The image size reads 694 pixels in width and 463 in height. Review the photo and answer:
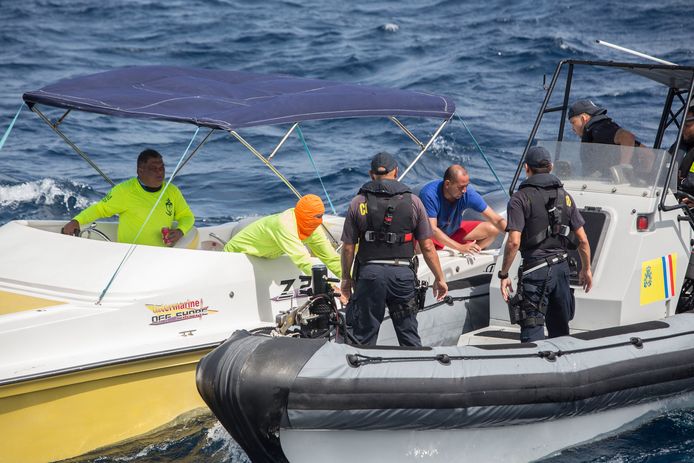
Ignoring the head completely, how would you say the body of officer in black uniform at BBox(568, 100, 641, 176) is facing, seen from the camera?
to the viewer's left

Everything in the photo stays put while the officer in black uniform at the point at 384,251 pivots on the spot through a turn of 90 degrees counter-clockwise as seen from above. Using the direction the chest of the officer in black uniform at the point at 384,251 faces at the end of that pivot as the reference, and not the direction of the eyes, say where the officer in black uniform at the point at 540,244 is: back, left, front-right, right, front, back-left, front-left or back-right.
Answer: back

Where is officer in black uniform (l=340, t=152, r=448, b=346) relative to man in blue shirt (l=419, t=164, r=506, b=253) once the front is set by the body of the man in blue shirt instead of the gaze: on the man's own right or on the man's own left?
on the man's own right

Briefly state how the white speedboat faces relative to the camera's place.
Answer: facing the viewer and to the left of the viewer

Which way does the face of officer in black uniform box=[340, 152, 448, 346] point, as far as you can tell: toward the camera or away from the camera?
away from the camera

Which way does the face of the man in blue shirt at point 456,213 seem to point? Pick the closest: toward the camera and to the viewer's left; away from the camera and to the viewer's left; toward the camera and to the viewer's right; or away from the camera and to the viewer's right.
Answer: toward the camera and to the viewer's right

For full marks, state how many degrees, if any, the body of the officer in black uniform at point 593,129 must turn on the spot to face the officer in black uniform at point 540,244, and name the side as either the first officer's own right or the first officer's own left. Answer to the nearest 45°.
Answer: approximately 90° to the first officer's own left

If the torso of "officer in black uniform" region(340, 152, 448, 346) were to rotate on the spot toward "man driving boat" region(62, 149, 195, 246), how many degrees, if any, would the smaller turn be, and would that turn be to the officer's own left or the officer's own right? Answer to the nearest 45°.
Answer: approximately 45° to the officer's own left

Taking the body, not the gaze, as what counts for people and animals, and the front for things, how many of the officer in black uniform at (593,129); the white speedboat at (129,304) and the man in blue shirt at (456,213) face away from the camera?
0

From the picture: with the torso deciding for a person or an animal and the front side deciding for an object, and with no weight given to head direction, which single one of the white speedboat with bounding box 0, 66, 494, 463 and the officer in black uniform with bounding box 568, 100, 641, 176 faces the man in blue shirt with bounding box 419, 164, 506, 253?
the officer in black uniform

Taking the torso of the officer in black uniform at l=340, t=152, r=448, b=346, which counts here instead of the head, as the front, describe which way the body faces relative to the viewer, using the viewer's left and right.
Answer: facing away from the viewer

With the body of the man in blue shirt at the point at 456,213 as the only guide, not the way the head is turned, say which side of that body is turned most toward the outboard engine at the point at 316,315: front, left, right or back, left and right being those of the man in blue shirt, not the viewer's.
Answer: right

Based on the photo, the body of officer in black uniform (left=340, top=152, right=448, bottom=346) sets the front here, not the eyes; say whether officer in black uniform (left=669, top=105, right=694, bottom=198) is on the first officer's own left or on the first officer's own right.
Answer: on the first officer's own right
